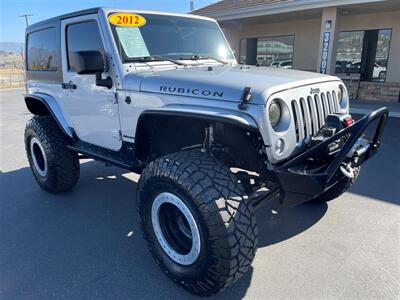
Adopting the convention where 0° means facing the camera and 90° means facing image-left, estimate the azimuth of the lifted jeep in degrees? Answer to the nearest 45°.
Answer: approximately 315°

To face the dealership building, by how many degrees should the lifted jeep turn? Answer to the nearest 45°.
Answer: approximately 90° to its left
